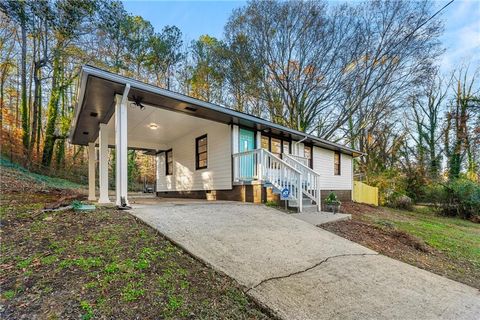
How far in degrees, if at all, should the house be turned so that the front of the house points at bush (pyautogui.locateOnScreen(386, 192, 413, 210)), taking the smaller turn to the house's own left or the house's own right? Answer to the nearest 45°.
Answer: approximately 90° to the house's own left

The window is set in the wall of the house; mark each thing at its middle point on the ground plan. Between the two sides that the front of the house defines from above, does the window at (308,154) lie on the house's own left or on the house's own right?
on the house's own left

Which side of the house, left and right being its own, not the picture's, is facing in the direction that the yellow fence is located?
left

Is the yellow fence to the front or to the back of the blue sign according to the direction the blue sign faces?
to the back

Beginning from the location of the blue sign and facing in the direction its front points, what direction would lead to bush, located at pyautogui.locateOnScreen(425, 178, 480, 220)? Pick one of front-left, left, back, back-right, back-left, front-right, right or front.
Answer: back-left

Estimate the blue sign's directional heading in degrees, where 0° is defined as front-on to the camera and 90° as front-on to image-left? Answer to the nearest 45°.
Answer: approximately 0°

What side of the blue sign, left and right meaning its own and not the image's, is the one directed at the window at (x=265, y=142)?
back
